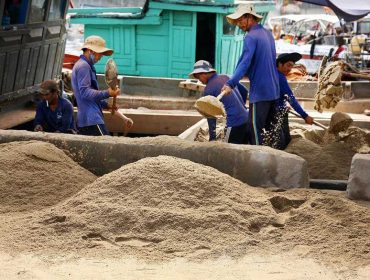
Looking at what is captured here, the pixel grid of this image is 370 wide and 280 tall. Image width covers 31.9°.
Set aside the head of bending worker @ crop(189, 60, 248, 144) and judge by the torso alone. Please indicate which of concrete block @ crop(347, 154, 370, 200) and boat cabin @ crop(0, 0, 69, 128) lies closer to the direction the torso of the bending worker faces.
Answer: the boat cabin

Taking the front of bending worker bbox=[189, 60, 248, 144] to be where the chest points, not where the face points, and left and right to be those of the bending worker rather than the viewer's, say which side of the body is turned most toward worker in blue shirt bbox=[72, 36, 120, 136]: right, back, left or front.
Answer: front

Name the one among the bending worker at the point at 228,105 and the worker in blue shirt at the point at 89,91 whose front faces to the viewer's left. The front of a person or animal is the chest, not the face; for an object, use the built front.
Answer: the bending worker

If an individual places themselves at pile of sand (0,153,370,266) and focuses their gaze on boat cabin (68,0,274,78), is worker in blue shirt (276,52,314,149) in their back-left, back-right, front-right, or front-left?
front-right

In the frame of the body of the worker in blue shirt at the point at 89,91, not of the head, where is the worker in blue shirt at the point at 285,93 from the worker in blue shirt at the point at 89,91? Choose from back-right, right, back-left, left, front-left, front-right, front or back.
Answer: front

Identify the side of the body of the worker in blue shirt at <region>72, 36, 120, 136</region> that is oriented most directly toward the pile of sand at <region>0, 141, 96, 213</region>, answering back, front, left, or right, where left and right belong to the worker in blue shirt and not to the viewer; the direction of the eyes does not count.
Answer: right

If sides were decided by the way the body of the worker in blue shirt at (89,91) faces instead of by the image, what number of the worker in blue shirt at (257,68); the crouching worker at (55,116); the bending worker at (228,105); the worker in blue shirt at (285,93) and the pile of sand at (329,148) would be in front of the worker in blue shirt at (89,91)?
4

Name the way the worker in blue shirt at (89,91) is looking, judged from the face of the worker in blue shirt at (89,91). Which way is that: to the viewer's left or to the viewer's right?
to the viewer's right

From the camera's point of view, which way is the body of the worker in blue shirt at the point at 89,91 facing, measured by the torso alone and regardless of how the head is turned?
to the viewer's right

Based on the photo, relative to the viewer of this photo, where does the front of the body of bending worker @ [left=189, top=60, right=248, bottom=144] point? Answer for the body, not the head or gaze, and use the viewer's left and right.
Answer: facing to the left of the viewer

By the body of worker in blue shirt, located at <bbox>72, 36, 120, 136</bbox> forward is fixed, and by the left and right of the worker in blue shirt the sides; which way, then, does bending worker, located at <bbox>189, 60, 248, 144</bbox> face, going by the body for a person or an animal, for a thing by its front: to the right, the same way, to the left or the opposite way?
the opposite way

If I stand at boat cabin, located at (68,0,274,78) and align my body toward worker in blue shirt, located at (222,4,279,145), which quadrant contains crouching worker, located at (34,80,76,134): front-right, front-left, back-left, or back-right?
front-right

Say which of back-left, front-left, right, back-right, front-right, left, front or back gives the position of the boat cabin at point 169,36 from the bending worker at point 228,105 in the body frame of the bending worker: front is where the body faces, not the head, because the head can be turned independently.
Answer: right

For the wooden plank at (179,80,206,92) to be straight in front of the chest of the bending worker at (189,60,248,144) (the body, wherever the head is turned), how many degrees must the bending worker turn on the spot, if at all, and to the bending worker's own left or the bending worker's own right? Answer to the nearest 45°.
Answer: approximately 90° to the bending worker's own right

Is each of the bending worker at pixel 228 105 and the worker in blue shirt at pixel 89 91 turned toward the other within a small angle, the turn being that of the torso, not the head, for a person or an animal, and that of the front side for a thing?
yes

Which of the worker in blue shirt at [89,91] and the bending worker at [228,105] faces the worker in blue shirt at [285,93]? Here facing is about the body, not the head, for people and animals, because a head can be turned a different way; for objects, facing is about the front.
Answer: the worker in blue shirt at [89,91]

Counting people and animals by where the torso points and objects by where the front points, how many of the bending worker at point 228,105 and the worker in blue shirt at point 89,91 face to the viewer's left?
1

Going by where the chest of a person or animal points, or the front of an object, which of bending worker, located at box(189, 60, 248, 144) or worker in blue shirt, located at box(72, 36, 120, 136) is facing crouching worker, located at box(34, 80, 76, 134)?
bending worker, located at box(189, 60, 248, 144)
